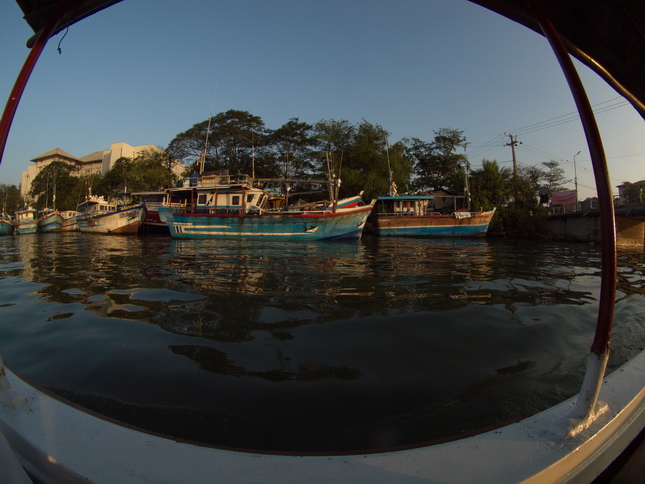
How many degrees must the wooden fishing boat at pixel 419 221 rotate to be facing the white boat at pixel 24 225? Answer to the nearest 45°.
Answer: approximately 180°

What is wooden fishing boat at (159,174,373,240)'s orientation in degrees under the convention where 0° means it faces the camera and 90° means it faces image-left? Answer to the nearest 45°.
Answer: approximately 270°

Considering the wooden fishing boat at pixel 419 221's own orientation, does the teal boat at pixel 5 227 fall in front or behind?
behind

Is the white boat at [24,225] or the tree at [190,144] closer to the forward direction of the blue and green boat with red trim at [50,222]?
the tree

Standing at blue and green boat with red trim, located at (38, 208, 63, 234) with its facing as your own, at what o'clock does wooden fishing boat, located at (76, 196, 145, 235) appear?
The wooden fishing boat is roughly at 1 o'clock from the blue and green boat with red trim.

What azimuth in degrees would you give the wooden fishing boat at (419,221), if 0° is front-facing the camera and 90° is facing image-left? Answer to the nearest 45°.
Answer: approximately 270°

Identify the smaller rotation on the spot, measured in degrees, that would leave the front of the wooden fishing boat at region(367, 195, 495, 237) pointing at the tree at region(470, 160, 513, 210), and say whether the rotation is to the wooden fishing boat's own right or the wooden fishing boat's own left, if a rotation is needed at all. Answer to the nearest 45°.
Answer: approximately 45° to the wooden fishing boat's own left

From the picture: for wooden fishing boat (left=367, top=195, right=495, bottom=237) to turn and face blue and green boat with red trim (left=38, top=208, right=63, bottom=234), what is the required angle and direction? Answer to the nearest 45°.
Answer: approximately 180°

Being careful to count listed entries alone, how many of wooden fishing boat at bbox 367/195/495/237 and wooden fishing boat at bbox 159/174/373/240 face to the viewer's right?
2

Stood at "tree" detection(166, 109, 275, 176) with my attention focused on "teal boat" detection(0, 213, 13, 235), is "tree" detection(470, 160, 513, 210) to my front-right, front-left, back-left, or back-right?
back-left
